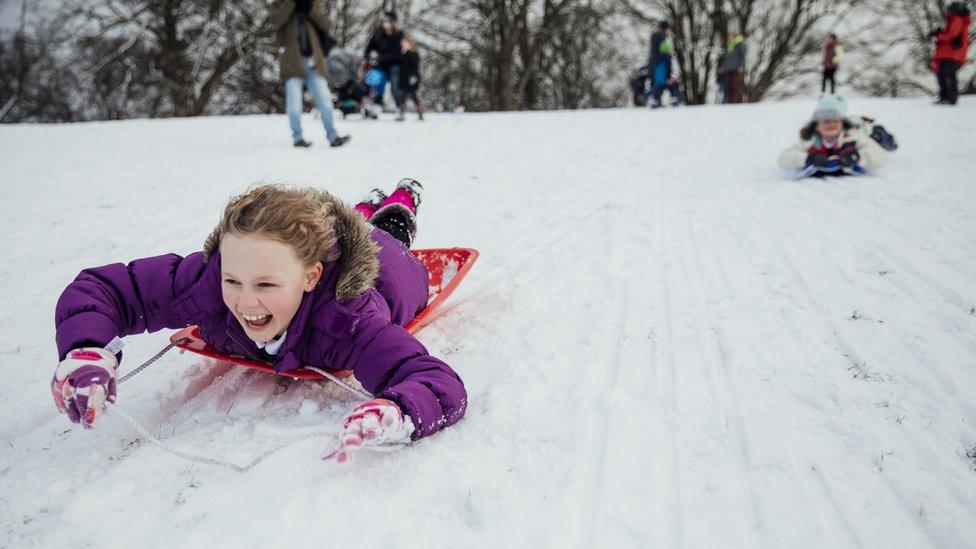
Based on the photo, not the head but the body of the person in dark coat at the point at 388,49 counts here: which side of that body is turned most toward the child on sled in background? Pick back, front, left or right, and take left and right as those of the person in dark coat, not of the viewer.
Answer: front

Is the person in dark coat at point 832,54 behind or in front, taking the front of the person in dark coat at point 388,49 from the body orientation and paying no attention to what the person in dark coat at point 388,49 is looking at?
behind

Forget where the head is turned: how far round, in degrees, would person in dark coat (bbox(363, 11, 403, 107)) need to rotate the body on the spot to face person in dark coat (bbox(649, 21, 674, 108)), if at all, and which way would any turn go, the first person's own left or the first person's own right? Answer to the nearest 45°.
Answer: approximately 135° to the first person's own left

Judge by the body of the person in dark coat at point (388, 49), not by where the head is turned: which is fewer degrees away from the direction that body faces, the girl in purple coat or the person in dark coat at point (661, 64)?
the girl in purple coat
